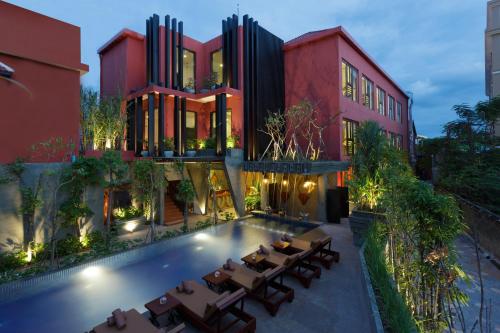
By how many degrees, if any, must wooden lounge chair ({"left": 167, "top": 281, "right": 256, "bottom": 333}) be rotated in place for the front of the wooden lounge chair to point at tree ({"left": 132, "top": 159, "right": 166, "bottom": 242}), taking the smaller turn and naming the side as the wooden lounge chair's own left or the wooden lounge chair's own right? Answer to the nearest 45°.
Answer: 0° — it already faces it

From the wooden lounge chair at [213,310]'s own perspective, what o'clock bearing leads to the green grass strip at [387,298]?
The green grass strip is roughly at 5 o'clock from the wooden lounge chair.

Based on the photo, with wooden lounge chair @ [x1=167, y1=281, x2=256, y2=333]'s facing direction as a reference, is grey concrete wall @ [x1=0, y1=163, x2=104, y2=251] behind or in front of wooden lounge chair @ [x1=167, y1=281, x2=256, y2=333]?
in front

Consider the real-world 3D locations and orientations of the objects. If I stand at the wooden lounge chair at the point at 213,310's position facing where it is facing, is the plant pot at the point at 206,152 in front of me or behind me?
in front

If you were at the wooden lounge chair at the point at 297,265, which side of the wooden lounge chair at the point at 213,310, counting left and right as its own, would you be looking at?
right

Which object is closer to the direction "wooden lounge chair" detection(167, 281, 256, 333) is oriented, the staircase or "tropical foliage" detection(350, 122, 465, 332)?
the staircase

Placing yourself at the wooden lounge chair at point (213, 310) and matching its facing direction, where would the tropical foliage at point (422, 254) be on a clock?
The tropical foliage is roughly at 5 o'clock from the wooden lounge chair.

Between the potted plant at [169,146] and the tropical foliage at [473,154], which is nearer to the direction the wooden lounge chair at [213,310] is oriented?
the potted plant

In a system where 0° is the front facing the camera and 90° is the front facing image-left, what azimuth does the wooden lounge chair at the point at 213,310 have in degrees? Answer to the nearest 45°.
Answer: approximately 135°

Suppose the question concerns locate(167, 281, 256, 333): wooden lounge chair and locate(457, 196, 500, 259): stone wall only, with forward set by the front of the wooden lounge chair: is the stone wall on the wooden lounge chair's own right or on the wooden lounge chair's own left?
on the wooden lounge chair's own right

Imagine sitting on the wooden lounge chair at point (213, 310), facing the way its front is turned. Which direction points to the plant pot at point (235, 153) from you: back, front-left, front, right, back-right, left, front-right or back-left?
front-right

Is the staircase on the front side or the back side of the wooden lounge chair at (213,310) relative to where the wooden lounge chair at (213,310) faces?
on the front side

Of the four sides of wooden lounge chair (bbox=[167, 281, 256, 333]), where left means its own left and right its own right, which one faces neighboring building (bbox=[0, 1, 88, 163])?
front

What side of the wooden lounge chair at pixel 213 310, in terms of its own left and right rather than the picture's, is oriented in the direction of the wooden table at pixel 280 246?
right
